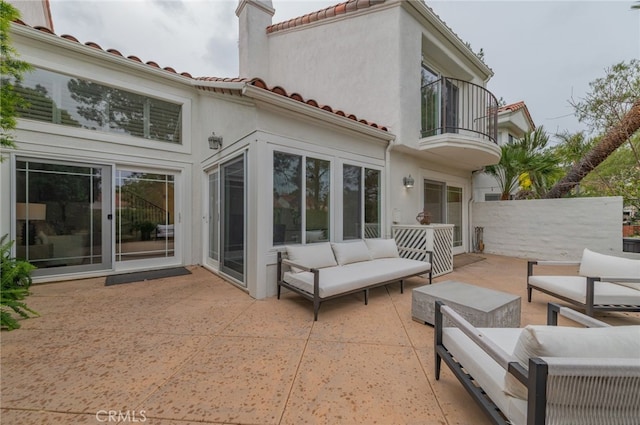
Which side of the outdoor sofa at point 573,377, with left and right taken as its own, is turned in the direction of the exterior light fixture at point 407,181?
front

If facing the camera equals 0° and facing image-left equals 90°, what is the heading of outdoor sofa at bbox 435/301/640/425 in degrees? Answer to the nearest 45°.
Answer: approximately 135°

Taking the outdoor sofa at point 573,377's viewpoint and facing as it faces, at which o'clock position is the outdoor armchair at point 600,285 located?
the outdoor armchair at point 600,285 is roughly at 2 o'clock from the outdoor sofa at point 573,377.

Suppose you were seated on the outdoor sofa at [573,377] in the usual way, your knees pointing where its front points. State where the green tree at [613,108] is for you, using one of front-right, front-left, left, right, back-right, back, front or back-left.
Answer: front-right

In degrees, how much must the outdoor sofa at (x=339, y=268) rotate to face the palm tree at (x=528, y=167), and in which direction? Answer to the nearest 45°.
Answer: approximately 90° to its left

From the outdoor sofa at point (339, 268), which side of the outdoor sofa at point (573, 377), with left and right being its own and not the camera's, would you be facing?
front

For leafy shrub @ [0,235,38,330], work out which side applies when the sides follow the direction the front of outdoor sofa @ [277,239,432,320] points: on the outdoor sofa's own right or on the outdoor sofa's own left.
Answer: on the outdoor sofa's own right

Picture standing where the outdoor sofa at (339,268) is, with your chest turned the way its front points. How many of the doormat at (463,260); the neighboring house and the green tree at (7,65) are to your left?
2

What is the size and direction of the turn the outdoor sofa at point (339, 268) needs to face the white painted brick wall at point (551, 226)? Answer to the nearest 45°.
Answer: approximately 90° to its left

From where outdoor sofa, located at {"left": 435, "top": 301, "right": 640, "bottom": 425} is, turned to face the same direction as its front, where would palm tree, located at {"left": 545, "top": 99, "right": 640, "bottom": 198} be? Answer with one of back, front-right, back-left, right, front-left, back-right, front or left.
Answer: front-right

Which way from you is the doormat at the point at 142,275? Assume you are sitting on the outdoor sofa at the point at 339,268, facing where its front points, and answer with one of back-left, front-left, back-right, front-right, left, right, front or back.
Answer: back-right

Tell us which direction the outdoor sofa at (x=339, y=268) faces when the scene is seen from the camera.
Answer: facing the viewer and to the right of the viewer
